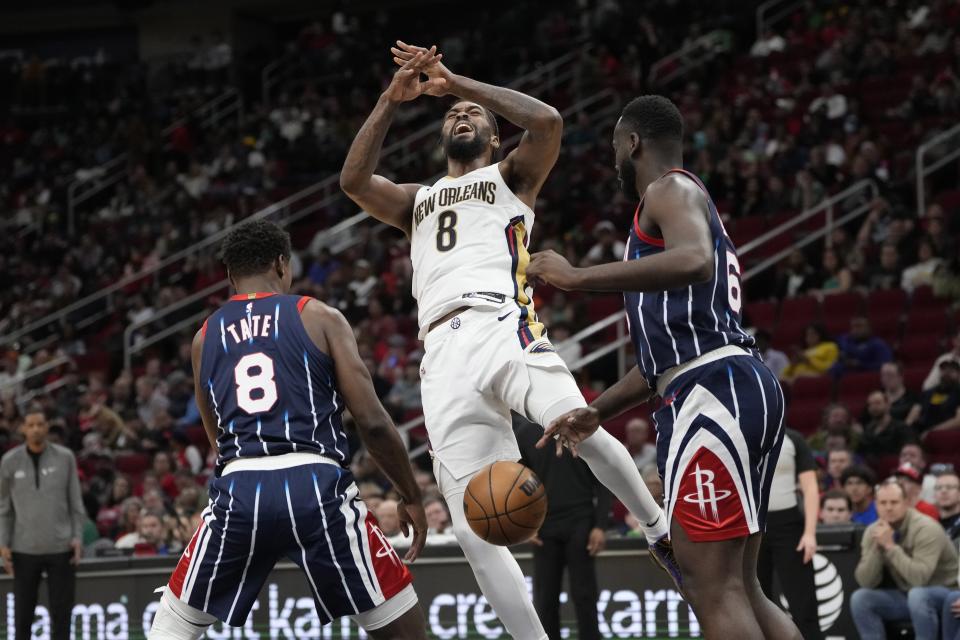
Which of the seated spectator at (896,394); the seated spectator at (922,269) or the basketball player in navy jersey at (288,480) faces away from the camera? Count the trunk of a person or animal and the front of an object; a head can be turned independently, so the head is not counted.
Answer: the basketball player in navy jersey

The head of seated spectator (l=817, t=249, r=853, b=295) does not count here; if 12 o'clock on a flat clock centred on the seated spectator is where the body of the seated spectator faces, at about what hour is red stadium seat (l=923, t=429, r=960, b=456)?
The red stadium seat is roughly at 10 o'clock from the seated spectator.

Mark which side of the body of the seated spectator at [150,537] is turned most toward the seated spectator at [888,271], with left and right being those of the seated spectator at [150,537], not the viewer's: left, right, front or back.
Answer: left

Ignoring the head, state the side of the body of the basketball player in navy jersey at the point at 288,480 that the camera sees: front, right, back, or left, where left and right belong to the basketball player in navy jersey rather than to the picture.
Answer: back

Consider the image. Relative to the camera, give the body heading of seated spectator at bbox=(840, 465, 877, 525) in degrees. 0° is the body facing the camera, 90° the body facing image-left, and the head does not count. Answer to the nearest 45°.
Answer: approximately 45°

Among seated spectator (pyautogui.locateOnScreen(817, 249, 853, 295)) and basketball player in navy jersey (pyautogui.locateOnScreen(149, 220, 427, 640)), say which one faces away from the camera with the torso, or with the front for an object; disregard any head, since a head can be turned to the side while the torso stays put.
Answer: the basketball player in navy jersey

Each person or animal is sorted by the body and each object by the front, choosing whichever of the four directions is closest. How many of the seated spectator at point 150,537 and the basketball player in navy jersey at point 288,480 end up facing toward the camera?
1

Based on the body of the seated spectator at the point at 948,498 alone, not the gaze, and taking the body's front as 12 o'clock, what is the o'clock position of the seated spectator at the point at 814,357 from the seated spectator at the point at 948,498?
the seated spectator at the point at 814,357 is roughly at 4 o'clock from the seated spectator at the point at 948,498.

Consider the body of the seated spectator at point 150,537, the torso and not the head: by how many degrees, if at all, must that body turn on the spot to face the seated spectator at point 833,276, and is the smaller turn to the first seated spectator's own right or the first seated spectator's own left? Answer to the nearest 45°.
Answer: approximately 90° to the first seated spectator's own left
